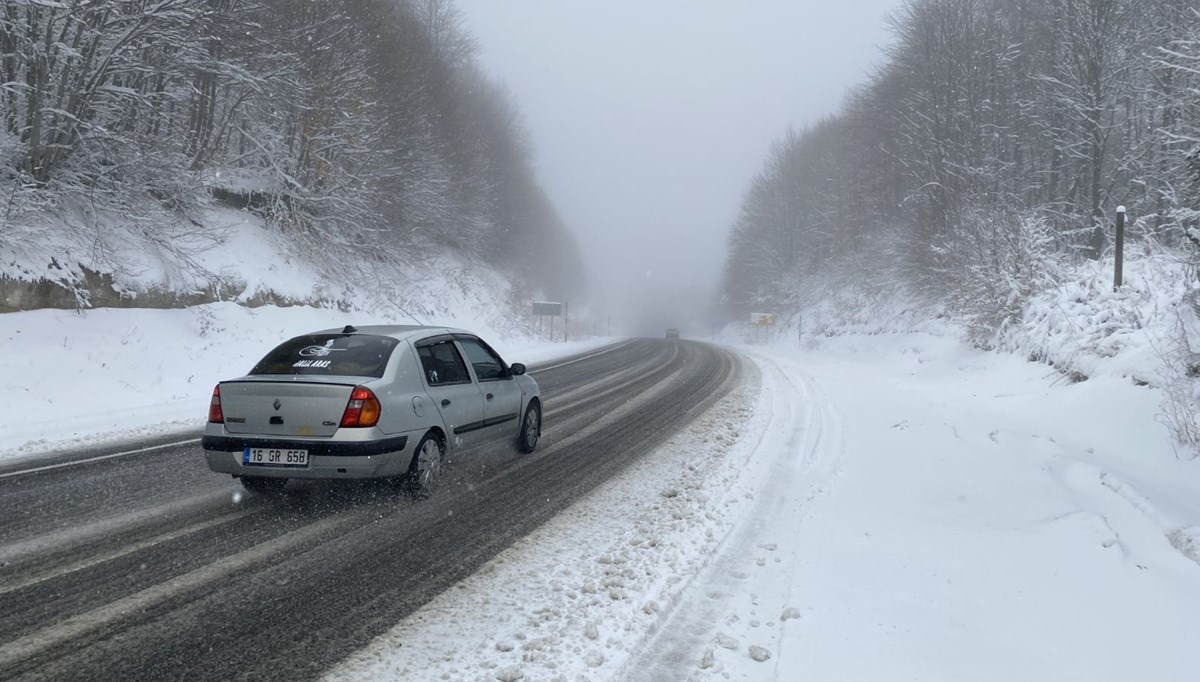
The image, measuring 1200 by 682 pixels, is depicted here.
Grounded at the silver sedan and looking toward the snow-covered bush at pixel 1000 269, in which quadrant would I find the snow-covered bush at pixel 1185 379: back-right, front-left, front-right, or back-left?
front-right

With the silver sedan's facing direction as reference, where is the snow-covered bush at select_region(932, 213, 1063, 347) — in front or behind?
in front

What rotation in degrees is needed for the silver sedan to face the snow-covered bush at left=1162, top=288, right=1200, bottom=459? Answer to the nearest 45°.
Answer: approximately 45° to its right

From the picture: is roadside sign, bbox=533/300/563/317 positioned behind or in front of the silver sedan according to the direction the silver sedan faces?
in front

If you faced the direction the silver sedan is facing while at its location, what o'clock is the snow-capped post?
The snow-capped post is roughly at 1 o'clock from the silver sedan.

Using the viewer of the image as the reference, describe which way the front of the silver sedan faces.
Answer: facing away from the viewer and to the right of the viewer

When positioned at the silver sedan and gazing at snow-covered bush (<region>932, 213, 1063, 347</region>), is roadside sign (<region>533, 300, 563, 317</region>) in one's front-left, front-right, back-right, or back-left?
front-left
